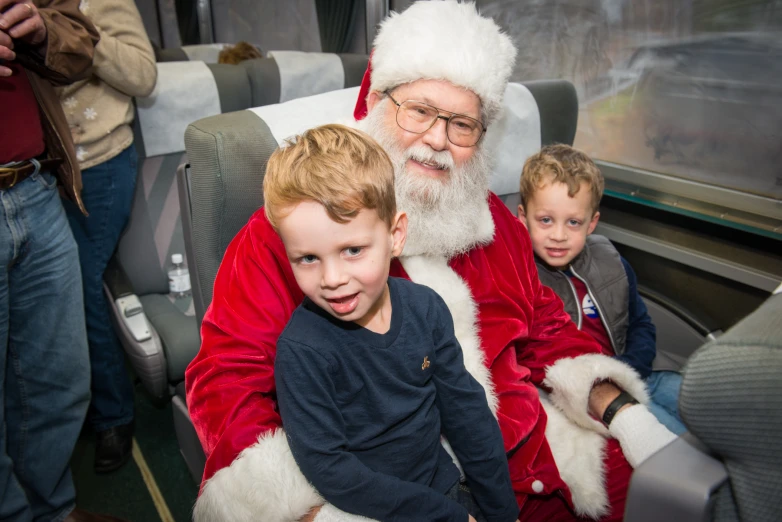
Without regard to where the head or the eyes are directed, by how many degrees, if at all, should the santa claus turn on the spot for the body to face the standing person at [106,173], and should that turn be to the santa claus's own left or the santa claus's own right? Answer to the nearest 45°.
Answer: approximately 135° to the santa claus's own right

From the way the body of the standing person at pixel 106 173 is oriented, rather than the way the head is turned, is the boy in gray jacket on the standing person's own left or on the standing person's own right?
on the standing person's own left

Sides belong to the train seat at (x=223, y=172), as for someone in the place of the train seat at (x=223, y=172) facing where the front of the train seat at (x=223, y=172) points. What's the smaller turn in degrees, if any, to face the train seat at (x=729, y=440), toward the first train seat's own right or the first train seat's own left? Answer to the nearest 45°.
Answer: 0° — it already faces it

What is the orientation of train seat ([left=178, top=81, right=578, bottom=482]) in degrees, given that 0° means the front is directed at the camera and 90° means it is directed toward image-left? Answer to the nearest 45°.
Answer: approximately 315°

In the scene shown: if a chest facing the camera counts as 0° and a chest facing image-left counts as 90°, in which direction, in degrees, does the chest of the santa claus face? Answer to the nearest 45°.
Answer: approximately 0°
